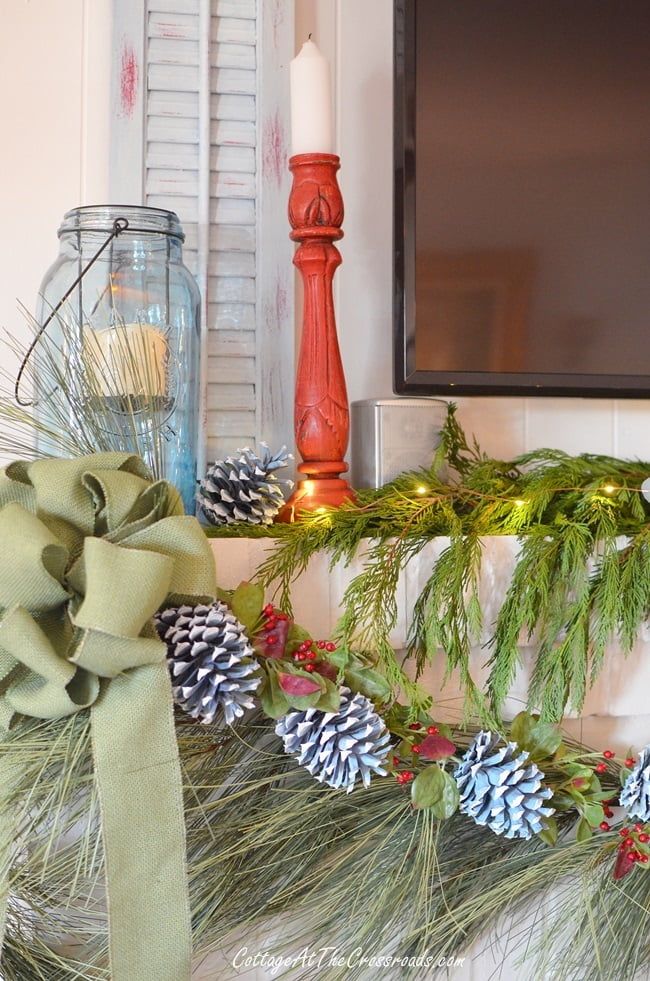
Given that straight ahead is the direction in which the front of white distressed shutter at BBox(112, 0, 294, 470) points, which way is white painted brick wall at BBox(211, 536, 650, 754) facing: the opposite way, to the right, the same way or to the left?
the same way

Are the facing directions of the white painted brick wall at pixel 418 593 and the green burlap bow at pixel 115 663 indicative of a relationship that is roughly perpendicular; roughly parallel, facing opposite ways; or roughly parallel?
roughly parallel

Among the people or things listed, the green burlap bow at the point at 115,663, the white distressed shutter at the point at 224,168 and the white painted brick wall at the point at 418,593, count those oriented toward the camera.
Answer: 3

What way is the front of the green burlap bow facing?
toward the camera

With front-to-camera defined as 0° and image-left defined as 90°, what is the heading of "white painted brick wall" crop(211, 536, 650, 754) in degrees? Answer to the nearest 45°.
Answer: approximately 0°

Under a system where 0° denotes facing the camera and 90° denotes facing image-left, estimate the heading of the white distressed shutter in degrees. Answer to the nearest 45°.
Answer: approximately 0°

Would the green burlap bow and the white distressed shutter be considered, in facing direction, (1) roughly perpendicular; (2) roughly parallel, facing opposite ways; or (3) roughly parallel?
roughly parallel
